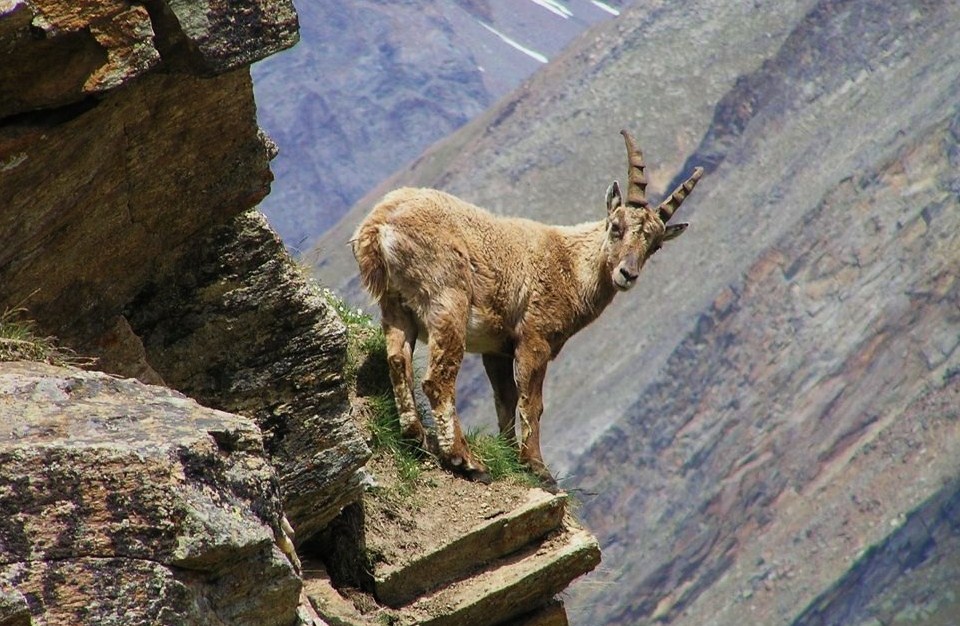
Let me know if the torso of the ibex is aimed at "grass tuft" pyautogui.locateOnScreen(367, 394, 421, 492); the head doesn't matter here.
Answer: no

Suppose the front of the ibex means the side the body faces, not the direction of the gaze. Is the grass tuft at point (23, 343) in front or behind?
behind

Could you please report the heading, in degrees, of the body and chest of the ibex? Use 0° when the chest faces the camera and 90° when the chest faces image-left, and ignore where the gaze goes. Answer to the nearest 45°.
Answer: approximately 225°

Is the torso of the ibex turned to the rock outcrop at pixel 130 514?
no

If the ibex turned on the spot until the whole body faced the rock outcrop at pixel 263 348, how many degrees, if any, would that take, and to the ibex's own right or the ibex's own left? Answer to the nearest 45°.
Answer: approximately 135° to the ibex's own right

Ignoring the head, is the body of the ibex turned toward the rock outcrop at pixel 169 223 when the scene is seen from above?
no
